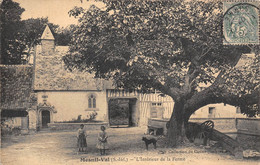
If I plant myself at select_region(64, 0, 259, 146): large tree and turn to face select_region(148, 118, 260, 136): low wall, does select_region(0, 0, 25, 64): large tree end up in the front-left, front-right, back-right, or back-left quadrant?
back-left
